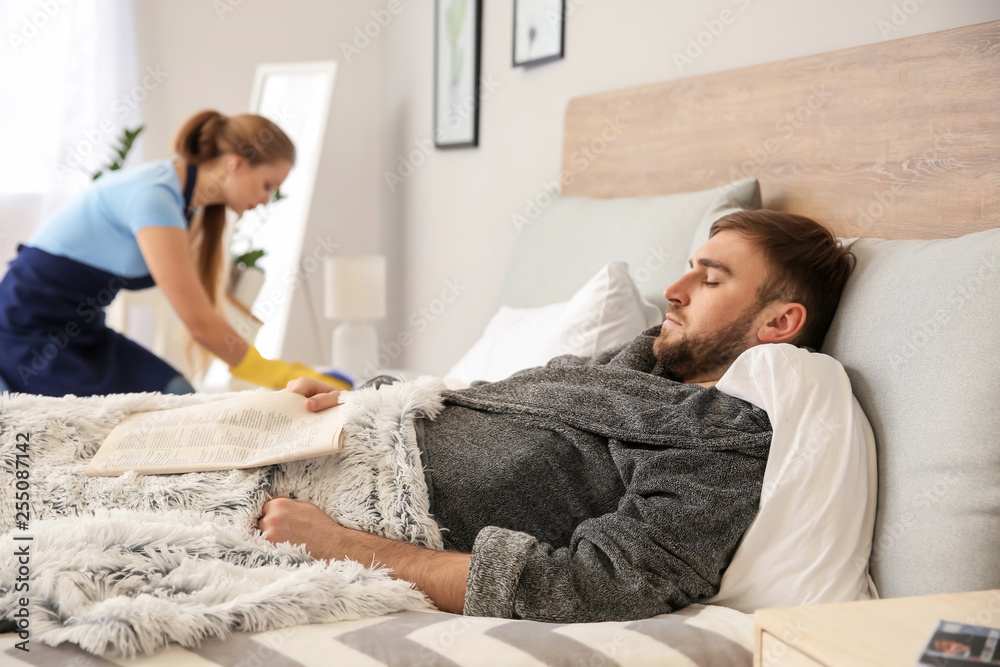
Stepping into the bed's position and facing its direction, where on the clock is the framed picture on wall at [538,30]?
The framed picture on wall is roughly at 4 o'clock from the bed.

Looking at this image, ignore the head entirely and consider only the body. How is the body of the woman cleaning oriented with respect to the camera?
to the viewer's right

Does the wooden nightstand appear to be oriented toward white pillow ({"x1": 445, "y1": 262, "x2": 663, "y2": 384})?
no

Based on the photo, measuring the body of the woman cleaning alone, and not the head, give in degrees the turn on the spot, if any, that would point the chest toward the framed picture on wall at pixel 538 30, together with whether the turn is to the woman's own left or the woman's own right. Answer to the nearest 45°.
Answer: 0° — they already face it

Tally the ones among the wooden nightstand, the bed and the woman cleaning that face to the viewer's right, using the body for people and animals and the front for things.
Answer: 1

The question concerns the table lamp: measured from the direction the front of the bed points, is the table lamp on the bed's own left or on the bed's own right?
on the bed's own right

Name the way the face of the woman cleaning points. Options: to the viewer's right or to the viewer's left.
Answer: to the viewer's right

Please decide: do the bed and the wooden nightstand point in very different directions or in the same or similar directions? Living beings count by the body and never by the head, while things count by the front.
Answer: same or similar directions

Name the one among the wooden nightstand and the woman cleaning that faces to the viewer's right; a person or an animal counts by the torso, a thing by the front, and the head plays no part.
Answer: the woman cleaning

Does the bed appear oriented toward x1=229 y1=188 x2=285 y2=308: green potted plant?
no

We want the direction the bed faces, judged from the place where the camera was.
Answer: facing the viewer and to the left of the viewer
